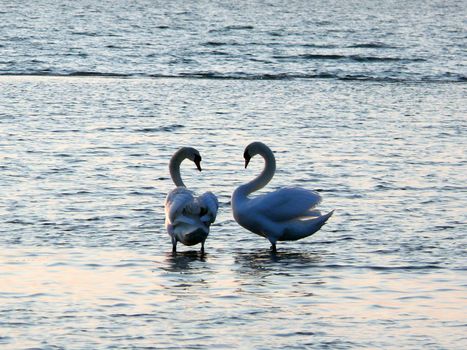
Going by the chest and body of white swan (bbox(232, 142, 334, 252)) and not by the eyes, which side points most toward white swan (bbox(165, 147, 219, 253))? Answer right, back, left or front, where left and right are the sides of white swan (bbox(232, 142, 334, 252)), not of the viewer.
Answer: front

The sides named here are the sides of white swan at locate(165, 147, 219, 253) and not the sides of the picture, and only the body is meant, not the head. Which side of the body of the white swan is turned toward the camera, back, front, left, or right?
back

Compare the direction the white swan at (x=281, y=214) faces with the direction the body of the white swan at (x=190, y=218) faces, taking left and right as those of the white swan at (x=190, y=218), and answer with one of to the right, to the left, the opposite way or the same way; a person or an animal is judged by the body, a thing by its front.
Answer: to the left

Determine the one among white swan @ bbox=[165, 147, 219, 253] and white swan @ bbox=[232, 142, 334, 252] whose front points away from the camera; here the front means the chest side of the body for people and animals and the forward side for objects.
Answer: white swan @ bbox=[165, 147, 219, 253]

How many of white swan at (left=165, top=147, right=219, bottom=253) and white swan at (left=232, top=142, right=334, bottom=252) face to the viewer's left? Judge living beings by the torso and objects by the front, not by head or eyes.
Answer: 1

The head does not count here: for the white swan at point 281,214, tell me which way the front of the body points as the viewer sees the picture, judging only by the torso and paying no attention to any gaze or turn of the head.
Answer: to the viewer's left

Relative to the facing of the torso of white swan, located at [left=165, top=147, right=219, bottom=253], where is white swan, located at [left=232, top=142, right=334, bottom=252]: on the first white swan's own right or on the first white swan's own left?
on the first white swan's own right
